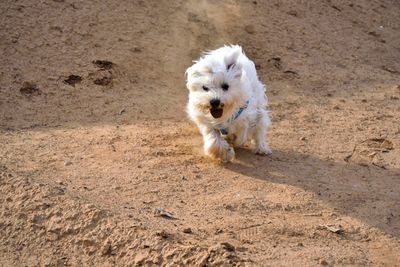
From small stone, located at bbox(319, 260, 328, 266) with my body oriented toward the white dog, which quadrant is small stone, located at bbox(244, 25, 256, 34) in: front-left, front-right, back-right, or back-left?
front-right

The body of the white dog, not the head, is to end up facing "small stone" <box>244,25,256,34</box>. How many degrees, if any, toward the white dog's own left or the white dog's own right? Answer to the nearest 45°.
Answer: approximately 135° to the white dog's own right

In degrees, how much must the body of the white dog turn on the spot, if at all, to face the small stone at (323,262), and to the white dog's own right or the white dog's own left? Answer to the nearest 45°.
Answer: approximately 90° to the white dog's own left

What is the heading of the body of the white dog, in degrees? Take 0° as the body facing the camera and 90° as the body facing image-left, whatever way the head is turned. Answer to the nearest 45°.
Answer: approximately 45°

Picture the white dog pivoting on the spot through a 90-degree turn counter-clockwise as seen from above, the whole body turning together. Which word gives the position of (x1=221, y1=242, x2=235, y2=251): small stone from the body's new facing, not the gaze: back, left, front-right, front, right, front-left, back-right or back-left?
front-right
